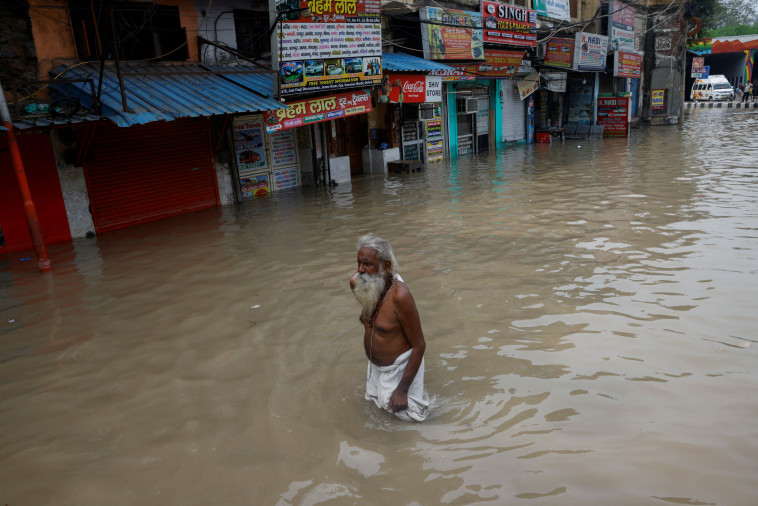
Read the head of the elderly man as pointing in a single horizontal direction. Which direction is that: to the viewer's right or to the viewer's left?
to the viewer's left

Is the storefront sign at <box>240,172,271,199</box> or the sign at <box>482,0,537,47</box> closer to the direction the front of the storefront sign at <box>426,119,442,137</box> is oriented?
the storefront sign

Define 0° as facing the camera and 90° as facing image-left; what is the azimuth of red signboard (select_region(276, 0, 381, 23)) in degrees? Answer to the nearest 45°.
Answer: approximately 0°

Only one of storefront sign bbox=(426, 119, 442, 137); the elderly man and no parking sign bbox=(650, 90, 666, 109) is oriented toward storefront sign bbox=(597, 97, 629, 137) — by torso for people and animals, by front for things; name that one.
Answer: no parking sign bbox=(650, 90, 666, 109)

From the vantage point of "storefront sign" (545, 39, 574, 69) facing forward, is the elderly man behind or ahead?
ahead

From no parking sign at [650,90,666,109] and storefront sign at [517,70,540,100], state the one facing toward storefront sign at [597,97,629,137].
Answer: no parking sign at [650,90,666,109]
